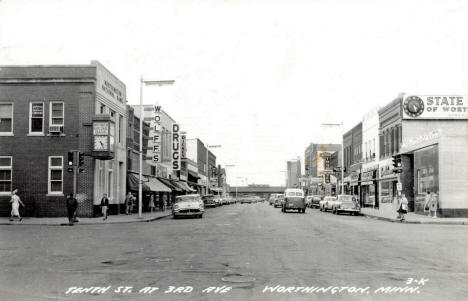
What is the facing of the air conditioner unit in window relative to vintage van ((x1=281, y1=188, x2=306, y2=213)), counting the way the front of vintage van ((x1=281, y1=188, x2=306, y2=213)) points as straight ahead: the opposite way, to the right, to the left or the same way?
the opposite way

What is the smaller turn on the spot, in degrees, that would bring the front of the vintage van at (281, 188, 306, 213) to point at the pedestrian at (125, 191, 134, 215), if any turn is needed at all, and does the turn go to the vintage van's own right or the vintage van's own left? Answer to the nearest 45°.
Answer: approximately 135° to the vintage van's own left

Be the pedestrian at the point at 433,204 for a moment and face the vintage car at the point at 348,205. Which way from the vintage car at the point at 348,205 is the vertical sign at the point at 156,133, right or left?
left

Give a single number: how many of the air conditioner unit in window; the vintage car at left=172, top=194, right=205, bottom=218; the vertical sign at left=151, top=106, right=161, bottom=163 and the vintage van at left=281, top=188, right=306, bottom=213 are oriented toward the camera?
3

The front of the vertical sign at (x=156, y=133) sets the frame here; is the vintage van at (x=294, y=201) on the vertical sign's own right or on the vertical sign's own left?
on the vertical sign's own left

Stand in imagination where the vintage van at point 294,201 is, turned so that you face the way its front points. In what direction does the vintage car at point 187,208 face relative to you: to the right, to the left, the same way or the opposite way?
the opposite way

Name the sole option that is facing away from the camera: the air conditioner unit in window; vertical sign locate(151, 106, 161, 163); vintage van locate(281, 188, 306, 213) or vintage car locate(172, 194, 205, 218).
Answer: vintage van locate(281, 188, 306, 213)

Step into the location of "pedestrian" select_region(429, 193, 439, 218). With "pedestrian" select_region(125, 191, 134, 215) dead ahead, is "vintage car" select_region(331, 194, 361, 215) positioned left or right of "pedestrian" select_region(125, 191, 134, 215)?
right

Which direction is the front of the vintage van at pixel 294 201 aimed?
away from the camera
